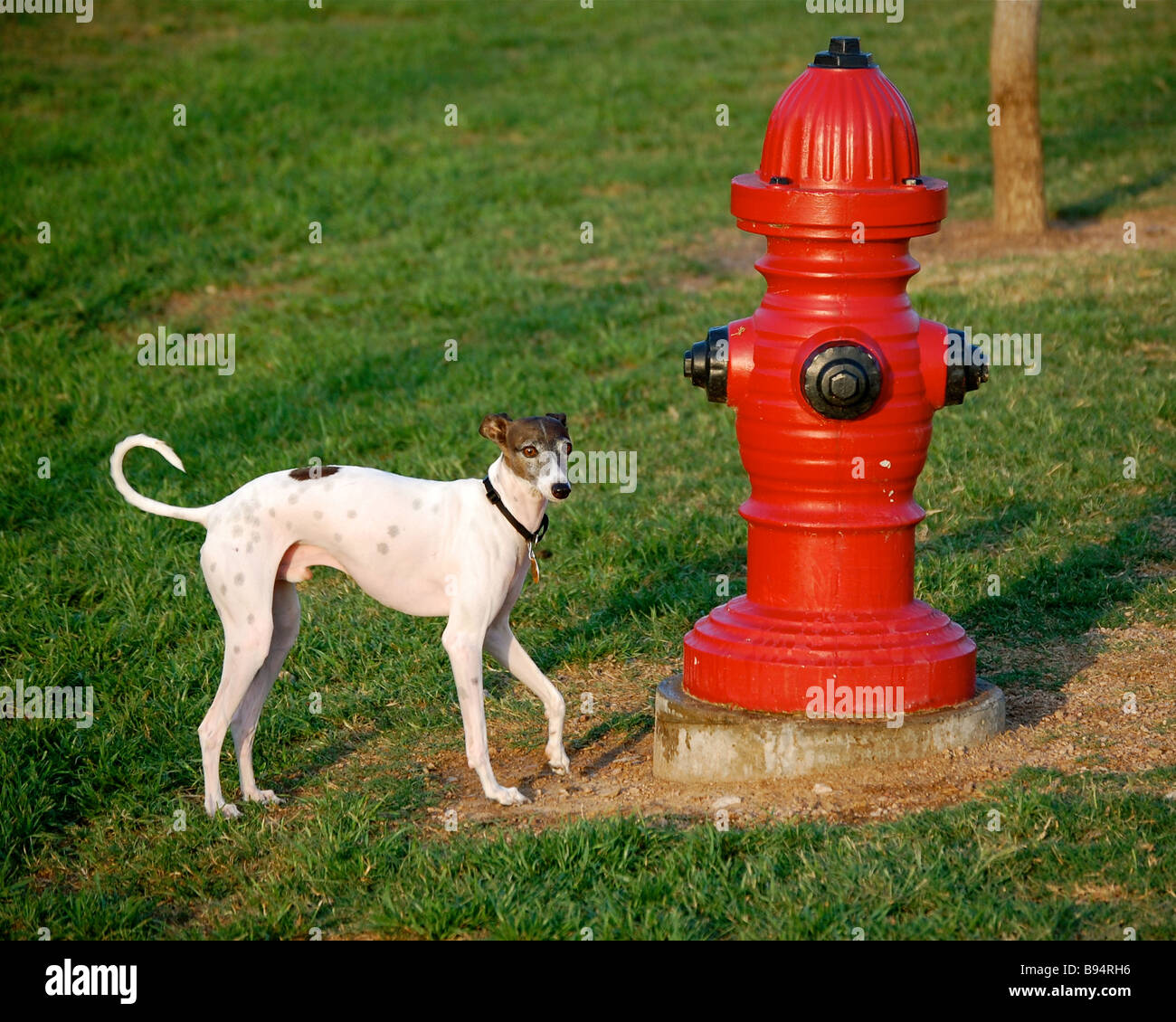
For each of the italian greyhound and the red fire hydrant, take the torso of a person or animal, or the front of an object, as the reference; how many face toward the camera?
1

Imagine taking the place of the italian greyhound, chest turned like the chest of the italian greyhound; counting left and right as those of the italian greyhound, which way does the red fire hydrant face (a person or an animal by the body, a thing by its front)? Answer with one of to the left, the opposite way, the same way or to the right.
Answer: to the right

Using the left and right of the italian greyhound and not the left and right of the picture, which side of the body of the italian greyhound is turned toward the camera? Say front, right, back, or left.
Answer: right

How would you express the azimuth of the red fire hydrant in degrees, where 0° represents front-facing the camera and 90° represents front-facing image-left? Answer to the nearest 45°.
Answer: approximately 0°

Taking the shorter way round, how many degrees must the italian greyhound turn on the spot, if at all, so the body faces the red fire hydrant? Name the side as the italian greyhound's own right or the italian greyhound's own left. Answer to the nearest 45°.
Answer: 0° — it already faces it

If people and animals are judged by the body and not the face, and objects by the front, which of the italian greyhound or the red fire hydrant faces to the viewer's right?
the italian greyhound

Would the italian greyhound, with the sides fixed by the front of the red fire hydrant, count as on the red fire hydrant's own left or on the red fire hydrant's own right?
on the red fire hydrant's own right
